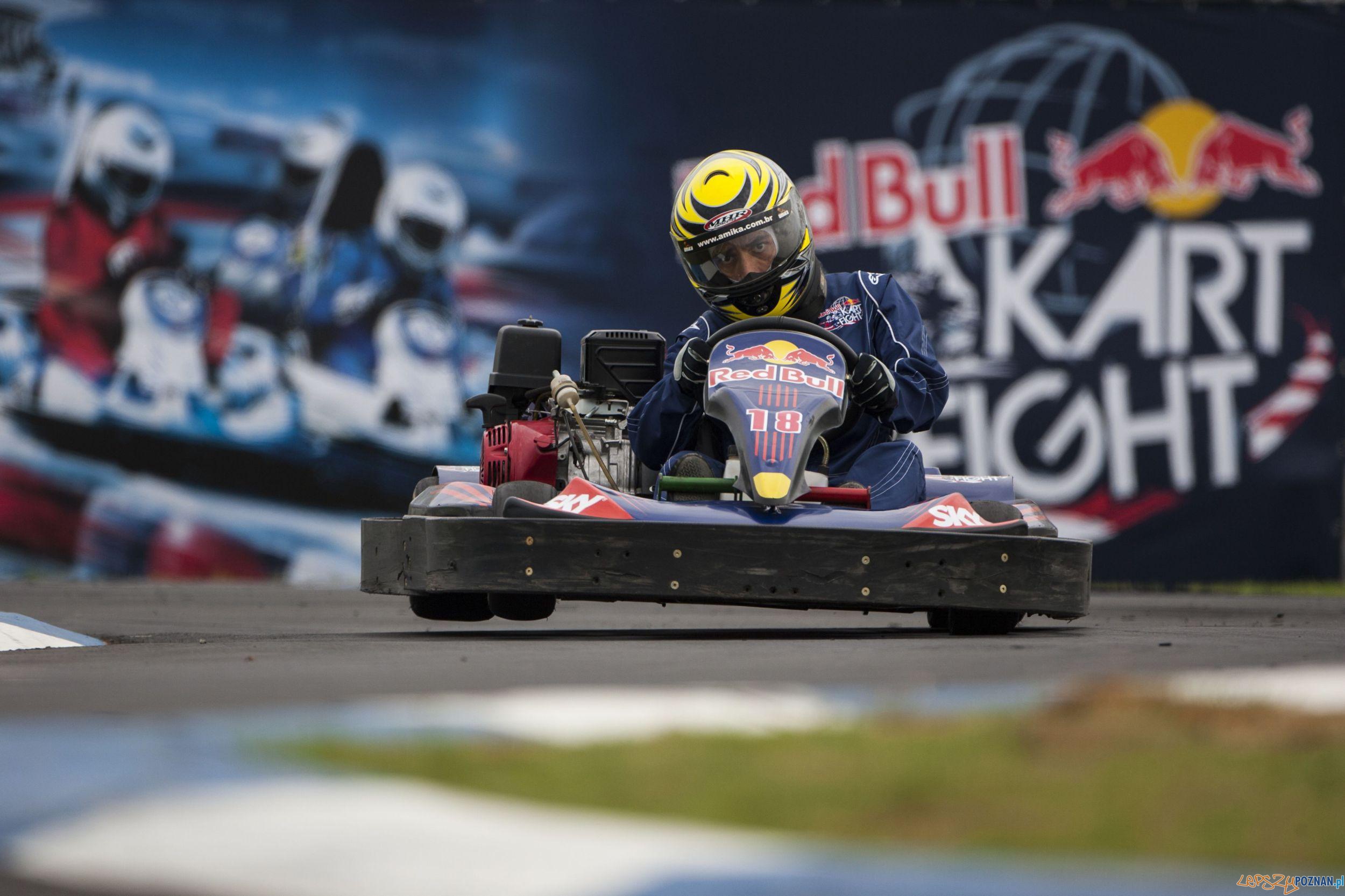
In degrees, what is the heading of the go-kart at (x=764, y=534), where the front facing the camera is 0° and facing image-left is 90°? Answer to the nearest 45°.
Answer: approximately 0°

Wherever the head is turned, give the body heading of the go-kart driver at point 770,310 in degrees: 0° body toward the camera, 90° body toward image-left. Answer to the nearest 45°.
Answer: approximately 0°
